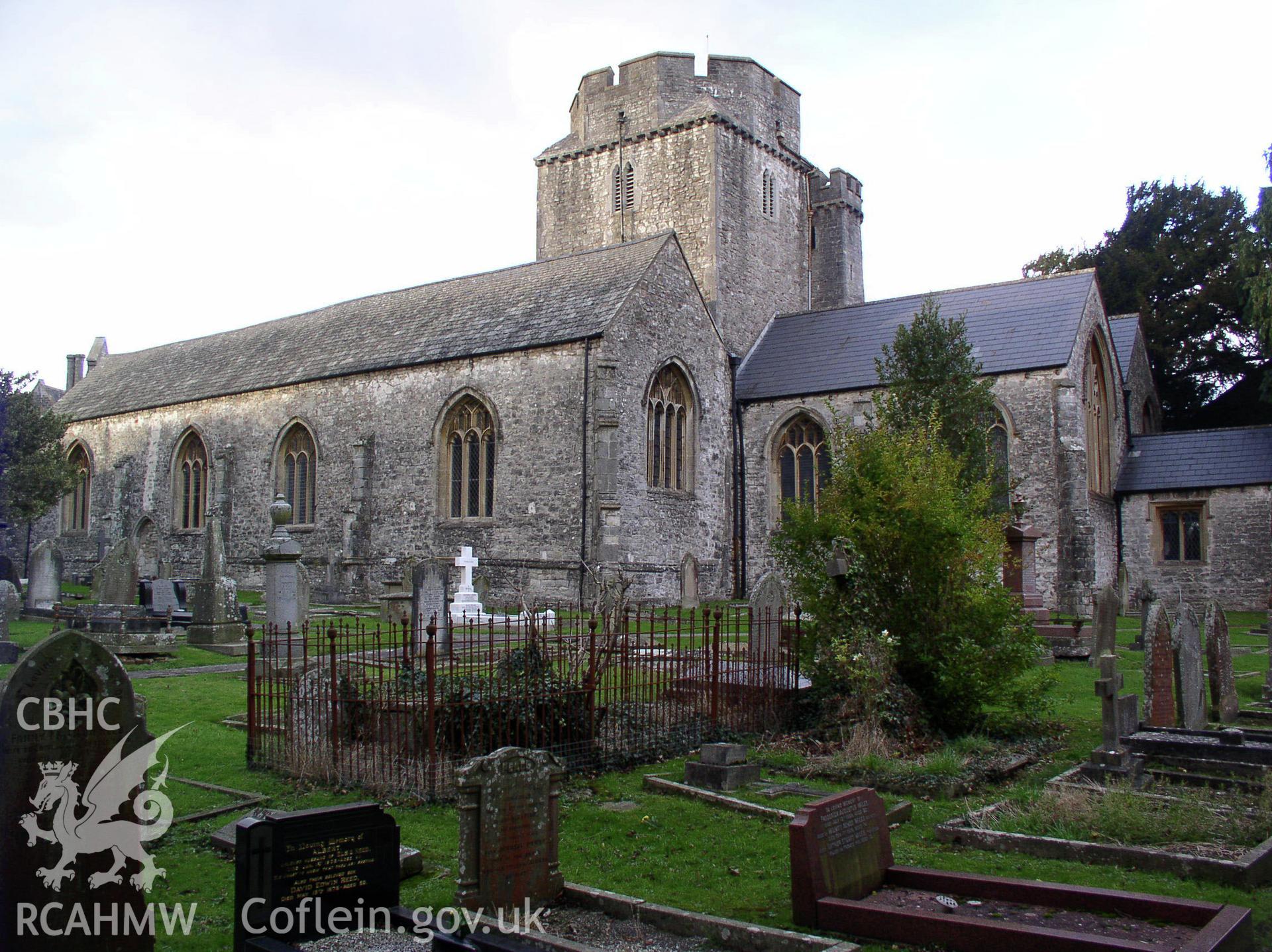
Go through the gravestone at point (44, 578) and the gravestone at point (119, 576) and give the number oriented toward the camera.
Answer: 2

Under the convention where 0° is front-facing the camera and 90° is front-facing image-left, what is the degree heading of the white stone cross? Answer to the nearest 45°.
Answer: approximately 315°

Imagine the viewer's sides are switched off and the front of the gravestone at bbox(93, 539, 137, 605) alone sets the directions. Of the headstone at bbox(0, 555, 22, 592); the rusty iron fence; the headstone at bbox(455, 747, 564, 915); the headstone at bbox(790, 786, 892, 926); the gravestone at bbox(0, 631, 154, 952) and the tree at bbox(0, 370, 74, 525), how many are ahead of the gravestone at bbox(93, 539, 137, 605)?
4

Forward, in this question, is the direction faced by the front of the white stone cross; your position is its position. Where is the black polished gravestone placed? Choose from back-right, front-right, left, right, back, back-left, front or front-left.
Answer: front-right

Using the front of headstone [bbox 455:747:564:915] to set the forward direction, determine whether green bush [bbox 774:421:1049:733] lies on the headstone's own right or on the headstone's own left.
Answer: on the headstone's own left

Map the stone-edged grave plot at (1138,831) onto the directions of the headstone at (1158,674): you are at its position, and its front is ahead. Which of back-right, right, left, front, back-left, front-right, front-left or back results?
front-right

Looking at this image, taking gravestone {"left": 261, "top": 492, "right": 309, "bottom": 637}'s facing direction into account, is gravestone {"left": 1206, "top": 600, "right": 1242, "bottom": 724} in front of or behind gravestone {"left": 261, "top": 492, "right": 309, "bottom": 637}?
in front
